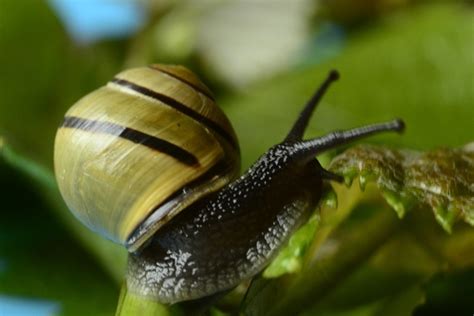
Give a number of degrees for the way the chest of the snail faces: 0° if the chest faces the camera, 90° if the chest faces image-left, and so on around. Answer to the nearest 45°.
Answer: approximately 270°
